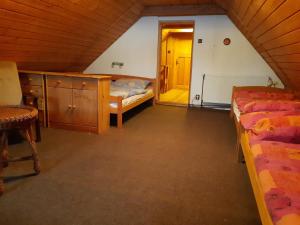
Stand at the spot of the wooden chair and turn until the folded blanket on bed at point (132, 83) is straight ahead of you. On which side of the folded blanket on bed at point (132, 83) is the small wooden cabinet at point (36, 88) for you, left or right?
left

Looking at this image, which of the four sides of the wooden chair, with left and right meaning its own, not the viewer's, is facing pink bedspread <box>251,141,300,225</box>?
front

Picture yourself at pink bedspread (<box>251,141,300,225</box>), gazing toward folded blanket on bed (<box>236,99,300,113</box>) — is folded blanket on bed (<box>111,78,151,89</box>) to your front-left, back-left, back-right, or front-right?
front-left

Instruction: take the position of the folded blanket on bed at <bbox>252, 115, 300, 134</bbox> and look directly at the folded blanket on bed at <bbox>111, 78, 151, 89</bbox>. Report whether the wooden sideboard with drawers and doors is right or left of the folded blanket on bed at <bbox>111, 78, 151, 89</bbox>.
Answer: left

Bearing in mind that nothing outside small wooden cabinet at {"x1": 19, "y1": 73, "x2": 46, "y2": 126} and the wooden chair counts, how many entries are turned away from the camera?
0

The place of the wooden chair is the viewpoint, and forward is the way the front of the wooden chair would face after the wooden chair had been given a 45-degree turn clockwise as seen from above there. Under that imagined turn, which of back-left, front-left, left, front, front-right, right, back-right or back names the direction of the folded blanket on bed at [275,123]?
front-left

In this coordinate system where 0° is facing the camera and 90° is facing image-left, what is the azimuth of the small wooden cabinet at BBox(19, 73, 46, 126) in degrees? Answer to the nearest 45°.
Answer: approximately 45°

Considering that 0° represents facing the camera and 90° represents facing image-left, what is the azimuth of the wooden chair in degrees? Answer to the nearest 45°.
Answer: approximately 315°

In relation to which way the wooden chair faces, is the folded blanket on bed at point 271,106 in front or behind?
in front

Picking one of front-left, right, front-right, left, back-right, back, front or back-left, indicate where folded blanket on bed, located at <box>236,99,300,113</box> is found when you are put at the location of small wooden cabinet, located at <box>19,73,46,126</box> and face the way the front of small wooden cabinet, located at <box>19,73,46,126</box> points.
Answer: left

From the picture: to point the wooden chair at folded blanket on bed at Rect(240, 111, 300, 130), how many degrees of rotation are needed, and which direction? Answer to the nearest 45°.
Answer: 0° — it already faces it

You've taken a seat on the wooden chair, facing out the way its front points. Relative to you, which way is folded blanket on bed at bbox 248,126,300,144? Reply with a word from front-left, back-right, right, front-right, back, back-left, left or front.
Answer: front

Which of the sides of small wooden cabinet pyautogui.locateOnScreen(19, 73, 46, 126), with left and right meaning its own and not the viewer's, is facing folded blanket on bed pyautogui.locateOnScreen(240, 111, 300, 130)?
left

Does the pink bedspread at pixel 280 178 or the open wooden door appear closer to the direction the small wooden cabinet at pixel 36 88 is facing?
the pink bedspread

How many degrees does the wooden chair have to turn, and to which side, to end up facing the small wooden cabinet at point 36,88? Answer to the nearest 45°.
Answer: approximately 135° to its left

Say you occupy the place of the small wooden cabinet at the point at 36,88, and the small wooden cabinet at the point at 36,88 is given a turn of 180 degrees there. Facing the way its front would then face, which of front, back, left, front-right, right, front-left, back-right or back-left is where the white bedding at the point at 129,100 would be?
front-right
